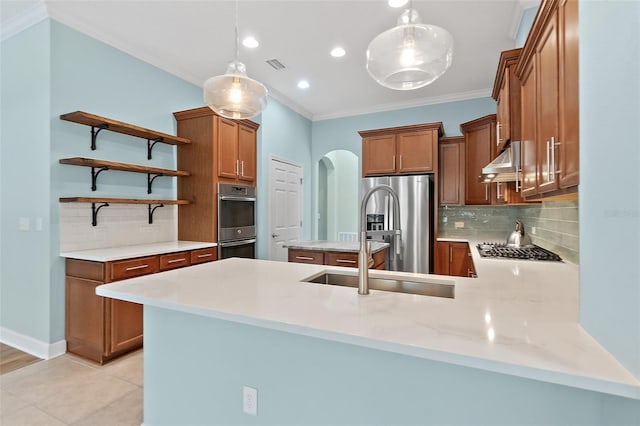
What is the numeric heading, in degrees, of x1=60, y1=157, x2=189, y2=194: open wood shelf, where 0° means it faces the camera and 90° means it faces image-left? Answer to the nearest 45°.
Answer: approximately 315°

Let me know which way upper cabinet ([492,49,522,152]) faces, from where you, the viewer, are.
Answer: facing to the left of the viewer

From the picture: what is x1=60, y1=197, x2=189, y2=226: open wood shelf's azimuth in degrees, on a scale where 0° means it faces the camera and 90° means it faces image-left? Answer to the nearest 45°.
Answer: approximately 315°

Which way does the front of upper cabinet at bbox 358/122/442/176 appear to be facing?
toward the camera

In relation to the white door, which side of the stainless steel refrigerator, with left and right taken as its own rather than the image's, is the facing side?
right

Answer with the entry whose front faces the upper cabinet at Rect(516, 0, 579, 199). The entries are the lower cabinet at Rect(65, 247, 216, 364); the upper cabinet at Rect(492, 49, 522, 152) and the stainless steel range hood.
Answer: the lower cabinet

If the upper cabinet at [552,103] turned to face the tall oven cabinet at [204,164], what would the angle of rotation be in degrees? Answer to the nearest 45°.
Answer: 0° — it already faces it

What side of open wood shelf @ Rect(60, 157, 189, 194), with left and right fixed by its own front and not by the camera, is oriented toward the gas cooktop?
front

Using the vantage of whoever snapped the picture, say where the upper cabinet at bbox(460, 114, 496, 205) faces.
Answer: facing the viewer and to the left of the viewer

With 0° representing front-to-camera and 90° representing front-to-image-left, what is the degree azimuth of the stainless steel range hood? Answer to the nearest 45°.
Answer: approximately 90°

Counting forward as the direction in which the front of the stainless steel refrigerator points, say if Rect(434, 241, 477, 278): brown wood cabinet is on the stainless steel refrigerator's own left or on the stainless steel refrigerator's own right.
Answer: on the stainless steel refrigerator's own left

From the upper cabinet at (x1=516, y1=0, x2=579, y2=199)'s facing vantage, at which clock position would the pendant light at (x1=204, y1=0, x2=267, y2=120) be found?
The pendant light is roughly at 11 o'clock from the upper cabinet.

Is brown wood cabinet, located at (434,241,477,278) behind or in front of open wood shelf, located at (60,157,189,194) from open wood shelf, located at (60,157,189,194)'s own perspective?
in front
